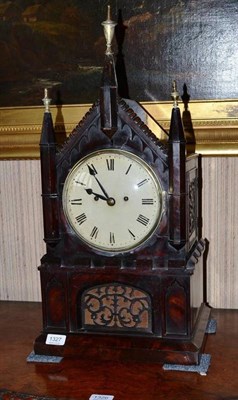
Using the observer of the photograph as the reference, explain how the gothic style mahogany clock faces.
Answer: facing the viewer

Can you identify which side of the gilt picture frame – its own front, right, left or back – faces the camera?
front

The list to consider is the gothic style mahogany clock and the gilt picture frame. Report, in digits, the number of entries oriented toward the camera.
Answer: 2

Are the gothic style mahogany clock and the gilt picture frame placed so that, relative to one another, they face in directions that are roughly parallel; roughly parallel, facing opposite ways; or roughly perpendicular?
roughly parallel
